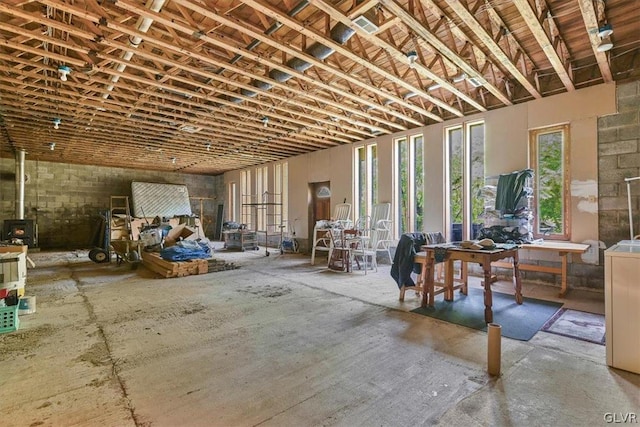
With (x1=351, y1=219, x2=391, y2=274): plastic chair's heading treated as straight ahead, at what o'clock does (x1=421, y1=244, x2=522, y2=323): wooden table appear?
The wooden table is roughly at 10 o'clock from the plastic chair.

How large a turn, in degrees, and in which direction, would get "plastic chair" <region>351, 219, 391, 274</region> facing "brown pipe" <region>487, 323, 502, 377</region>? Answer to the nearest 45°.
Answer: approximately 45° to its left

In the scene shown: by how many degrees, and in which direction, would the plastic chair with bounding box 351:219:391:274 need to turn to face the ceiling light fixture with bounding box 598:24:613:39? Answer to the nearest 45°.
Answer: approximately 90° to its left

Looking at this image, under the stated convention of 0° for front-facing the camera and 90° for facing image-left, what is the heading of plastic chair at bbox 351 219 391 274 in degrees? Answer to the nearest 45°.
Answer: approximately 45°

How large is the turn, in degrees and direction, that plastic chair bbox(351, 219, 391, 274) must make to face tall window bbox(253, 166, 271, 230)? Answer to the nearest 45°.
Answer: approximately 90° to its right

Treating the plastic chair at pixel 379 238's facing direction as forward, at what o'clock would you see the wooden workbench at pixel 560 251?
The wooden workbench is roughly at 9 o'clock from the plastic chair.

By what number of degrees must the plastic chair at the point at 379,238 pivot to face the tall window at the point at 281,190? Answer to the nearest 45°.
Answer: approximately 90° to its right
